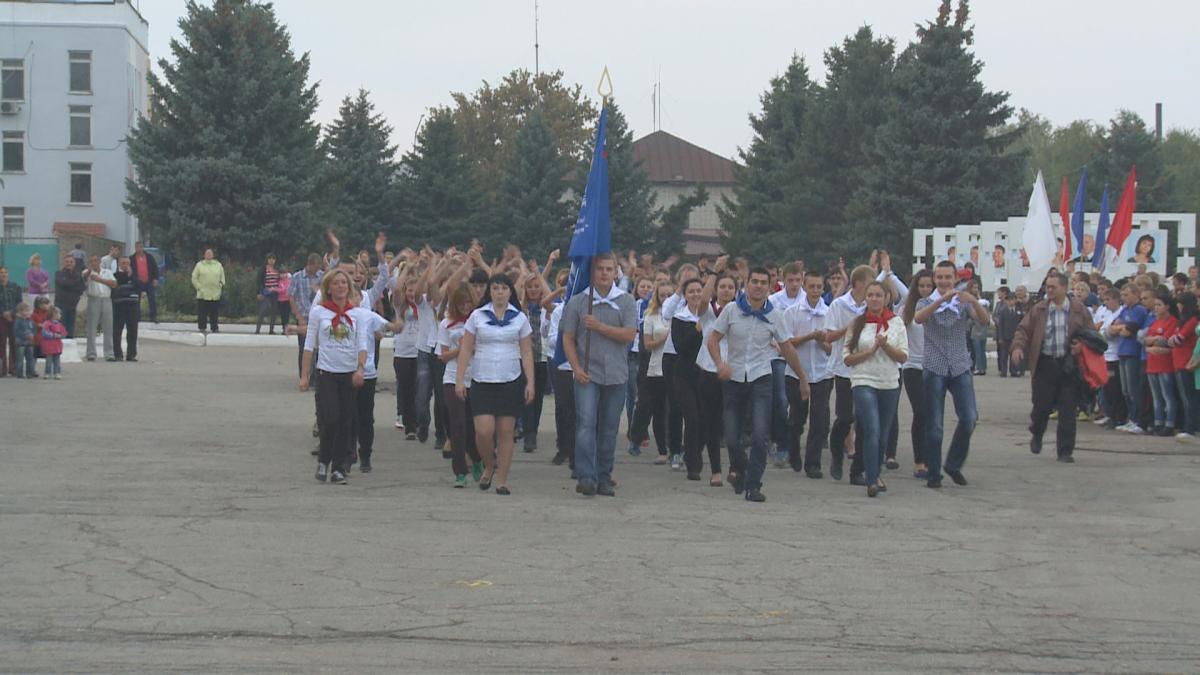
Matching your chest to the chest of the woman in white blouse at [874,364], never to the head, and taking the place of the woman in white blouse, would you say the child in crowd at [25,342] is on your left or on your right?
on your right

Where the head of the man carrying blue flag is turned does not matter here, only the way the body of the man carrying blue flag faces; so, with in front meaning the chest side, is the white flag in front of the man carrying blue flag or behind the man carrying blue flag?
behind

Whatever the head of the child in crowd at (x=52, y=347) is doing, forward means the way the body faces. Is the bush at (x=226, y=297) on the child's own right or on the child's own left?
on the child's own left

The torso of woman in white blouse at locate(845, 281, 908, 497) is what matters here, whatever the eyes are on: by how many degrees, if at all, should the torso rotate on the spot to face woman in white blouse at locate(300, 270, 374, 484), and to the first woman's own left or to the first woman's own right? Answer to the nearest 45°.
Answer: approximately 90° to the first woman's own right

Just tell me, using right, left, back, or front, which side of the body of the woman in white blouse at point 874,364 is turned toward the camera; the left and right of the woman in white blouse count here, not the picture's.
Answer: front

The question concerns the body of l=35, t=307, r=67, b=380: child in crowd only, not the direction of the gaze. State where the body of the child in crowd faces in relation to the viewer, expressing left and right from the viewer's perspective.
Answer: facing the viewer and to the right of the viewer

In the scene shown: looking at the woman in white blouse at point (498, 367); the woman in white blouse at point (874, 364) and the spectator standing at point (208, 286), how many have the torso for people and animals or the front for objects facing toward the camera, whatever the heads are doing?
3

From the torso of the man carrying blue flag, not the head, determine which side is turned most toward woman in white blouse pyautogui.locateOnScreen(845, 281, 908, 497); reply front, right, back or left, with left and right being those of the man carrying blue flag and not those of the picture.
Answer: left

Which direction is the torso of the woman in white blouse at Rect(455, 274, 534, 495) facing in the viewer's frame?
toward the camera

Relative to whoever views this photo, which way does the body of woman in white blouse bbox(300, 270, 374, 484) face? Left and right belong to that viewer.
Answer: facing the viewer
